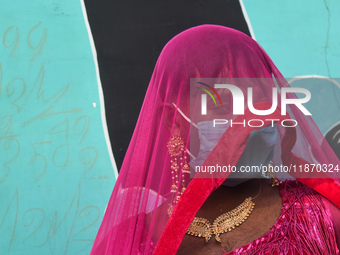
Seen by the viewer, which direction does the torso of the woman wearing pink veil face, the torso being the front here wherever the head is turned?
toward the camera
